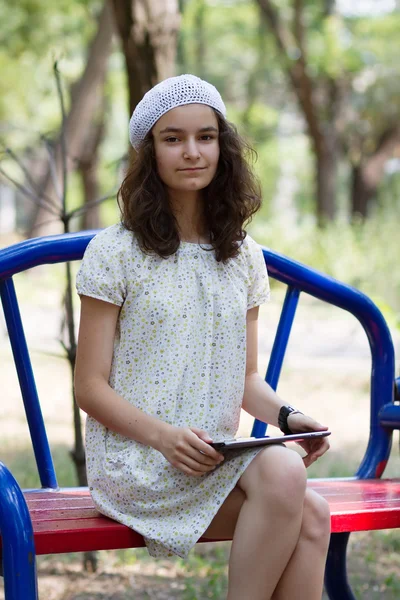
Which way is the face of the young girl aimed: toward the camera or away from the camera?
toward the camera

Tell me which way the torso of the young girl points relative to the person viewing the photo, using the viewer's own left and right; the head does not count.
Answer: facing the viewer and to the right of the viewer

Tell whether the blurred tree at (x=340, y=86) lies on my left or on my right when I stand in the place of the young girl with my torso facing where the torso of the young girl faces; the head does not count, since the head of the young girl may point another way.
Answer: on my left

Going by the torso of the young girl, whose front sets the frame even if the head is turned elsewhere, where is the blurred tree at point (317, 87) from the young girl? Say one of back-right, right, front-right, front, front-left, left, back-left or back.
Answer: back-left

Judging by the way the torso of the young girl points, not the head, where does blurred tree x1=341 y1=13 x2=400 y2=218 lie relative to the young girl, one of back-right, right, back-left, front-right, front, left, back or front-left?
back-left
